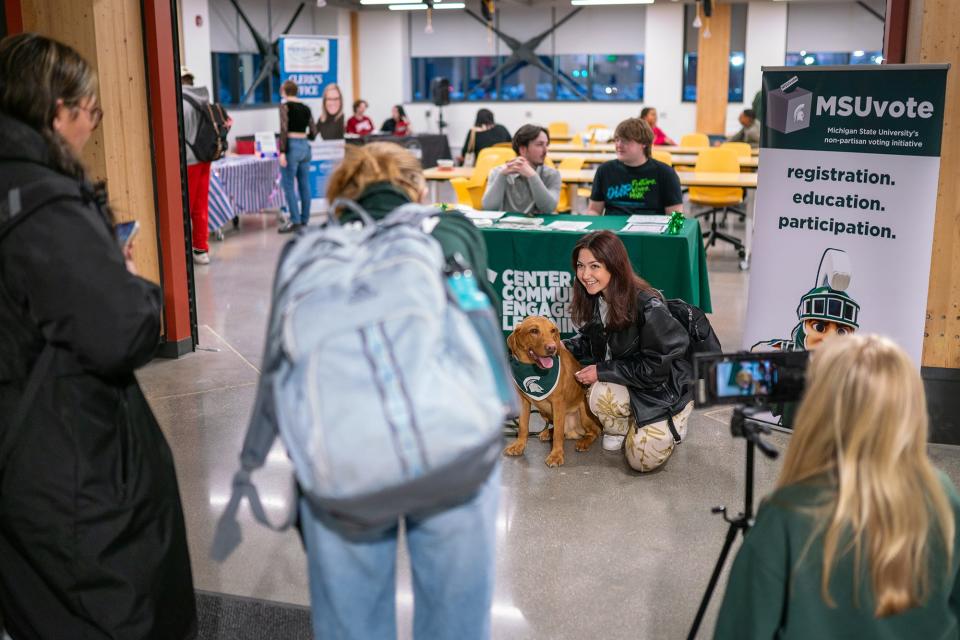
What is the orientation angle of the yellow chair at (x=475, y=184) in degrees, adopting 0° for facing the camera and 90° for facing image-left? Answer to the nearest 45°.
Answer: approximately 45°

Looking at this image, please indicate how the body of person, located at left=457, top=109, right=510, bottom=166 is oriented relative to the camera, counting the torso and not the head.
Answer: away from the camera

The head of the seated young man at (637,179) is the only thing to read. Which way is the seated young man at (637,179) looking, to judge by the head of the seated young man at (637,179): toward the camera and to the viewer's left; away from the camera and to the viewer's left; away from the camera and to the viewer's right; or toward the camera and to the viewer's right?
toward the camera and to the viewer's left

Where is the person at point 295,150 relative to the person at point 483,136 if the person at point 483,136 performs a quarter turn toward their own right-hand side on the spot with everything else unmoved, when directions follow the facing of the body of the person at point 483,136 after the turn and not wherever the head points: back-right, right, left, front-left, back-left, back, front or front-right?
back-right

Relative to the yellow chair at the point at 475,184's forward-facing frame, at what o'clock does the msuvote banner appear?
The msuvote banner is roughly at 10 o'clock from the yellow chair.

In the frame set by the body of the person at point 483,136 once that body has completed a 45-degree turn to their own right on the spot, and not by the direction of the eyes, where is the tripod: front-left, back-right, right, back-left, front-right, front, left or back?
back-right
